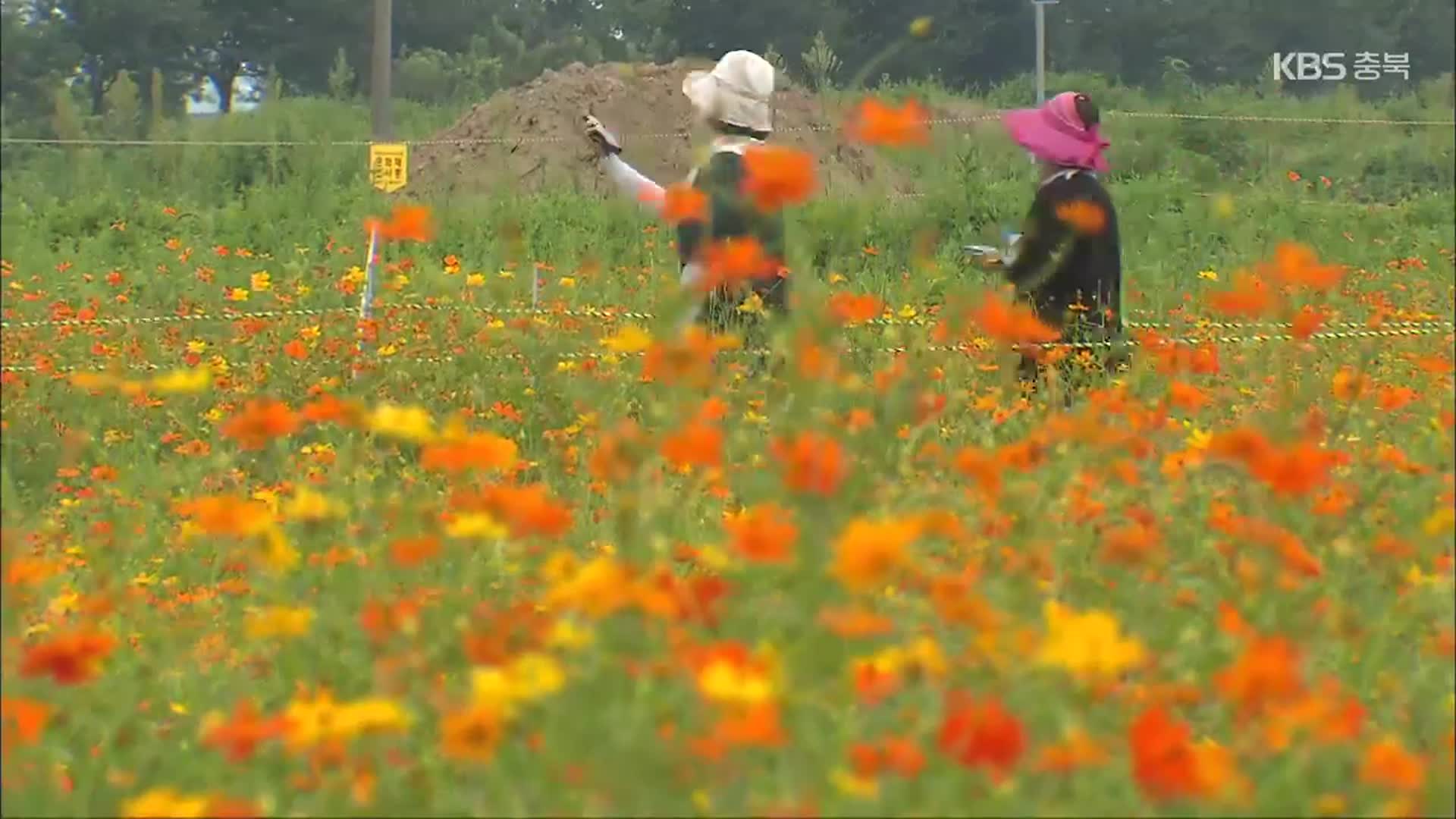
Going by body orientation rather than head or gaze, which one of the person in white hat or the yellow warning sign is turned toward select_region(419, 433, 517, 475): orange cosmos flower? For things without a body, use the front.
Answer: the yellow warning sign

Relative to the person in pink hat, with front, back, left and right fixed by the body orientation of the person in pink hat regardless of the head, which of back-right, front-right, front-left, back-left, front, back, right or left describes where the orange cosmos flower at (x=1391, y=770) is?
left

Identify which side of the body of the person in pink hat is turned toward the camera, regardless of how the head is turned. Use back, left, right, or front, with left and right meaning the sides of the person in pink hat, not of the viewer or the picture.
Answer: left

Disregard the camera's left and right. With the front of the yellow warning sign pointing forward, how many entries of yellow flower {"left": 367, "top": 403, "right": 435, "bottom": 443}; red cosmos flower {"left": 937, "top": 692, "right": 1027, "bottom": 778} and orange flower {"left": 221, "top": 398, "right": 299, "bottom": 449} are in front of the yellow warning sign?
3

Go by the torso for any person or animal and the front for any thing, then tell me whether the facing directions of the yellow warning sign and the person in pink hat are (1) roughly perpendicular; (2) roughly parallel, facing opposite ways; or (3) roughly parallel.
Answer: roughly perpendicular

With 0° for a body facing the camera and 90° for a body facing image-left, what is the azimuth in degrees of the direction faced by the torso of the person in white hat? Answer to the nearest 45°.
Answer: approximately 135°

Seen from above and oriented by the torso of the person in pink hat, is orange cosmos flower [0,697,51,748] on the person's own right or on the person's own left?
on the person's own left

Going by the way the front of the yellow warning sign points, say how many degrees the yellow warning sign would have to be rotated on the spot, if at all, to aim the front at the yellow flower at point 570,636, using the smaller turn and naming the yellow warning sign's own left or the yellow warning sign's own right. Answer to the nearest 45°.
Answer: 0° — it already faces it

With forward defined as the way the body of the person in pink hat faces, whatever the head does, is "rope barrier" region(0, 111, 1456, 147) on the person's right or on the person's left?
on the person's right

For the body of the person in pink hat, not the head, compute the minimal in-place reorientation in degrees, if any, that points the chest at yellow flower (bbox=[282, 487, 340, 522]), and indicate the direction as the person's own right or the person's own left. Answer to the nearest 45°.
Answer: approximately 90° to the person's own left
